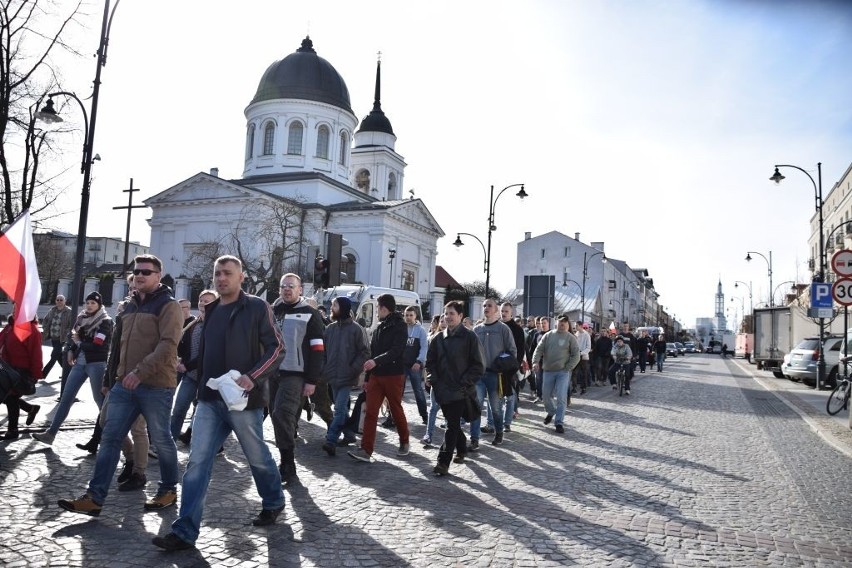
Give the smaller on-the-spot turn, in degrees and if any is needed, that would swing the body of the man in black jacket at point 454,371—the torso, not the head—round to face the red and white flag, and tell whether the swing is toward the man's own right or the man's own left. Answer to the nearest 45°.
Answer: approximately 45° to the man's own right

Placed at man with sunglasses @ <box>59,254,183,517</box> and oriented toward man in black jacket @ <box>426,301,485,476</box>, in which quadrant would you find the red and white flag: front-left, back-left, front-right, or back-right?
back-left

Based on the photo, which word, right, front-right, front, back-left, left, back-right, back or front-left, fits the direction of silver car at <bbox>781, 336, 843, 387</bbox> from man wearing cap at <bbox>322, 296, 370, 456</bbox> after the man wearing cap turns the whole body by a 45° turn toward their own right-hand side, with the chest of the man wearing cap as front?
back-right

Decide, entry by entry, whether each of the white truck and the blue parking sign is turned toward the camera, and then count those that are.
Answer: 1

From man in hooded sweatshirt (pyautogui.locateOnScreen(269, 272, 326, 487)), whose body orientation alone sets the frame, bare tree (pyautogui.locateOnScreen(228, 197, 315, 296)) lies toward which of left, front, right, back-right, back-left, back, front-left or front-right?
back-right

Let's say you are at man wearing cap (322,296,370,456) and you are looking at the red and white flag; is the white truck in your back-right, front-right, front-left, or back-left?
back-right
